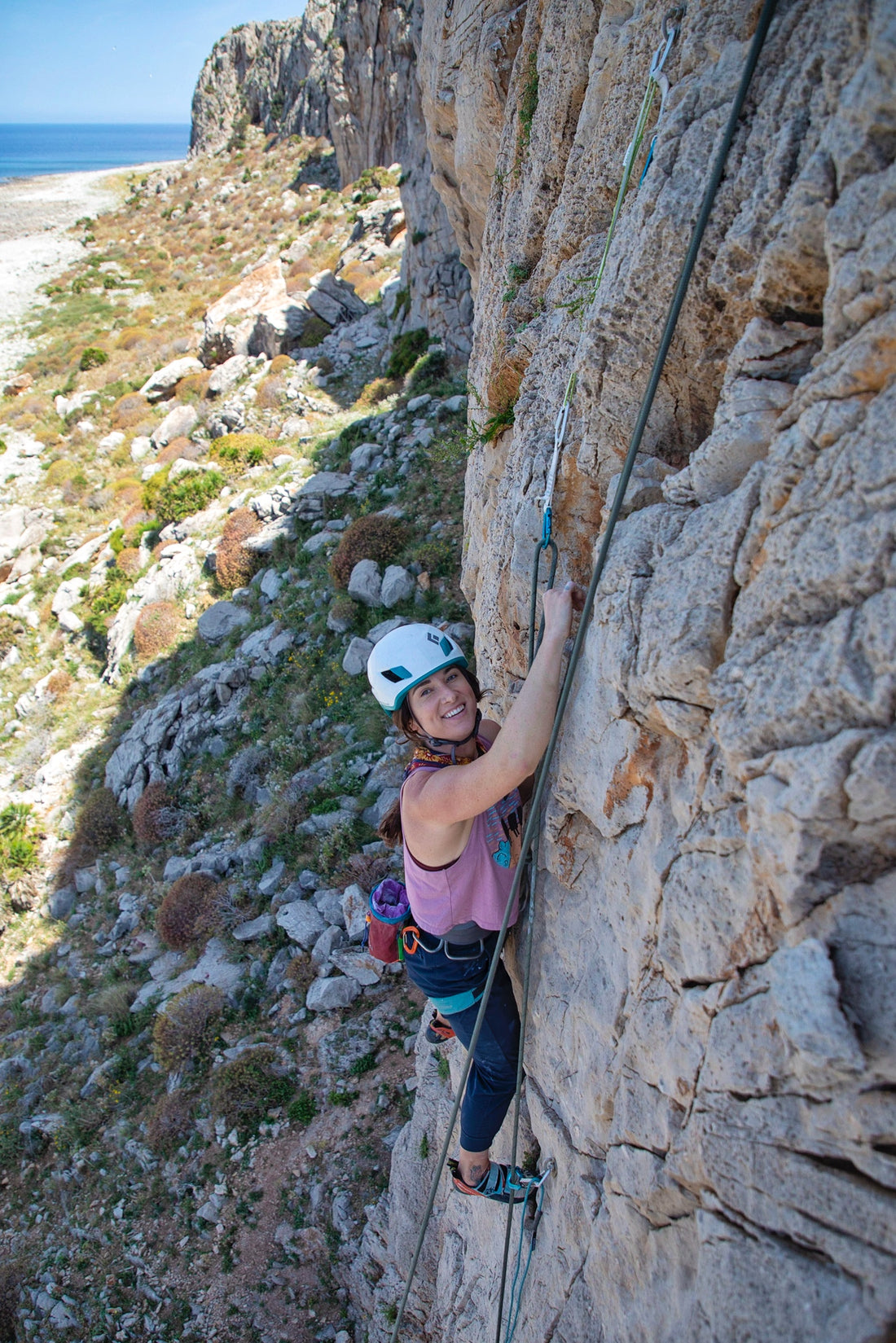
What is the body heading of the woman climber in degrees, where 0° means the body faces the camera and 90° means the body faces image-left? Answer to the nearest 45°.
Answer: approximately 270°

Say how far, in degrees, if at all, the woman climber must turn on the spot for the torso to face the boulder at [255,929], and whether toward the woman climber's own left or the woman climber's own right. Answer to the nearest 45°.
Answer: approximately 135° to the woman climber's own left
